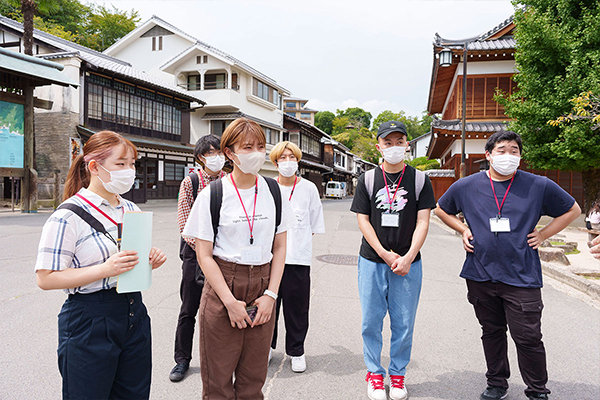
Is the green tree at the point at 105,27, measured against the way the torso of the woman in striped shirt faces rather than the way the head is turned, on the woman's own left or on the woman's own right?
on the woman's own left

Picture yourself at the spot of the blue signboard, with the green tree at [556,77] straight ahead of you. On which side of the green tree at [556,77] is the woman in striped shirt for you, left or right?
right

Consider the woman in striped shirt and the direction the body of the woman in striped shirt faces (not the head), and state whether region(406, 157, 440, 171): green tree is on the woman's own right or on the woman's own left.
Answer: on the woman's own left

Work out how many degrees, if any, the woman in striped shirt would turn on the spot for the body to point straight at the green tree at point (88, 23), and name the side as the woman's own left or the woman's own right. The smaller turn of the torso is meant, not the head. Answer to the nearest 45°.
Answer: approximately 135° to the woman's own left

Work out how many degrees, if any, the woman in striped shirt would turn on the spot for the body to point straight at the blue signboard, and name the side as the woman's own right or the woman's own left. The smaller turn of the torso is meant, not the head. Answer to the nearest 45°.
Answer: approximately 135° to the woman's own left

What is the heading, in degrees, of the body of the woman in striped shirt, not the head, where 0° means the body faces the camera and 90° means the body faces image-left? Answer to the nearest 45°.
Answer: approximately 315°

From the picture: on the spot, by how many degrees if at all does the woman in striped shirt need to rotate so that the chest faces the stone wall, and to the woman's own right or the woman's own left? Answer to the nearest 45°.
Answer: approximately 135° to the woman's own left
